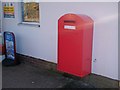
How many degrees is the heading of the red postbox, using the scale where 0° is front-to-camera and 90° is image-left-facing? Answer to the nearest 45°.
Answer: approximately 45°
